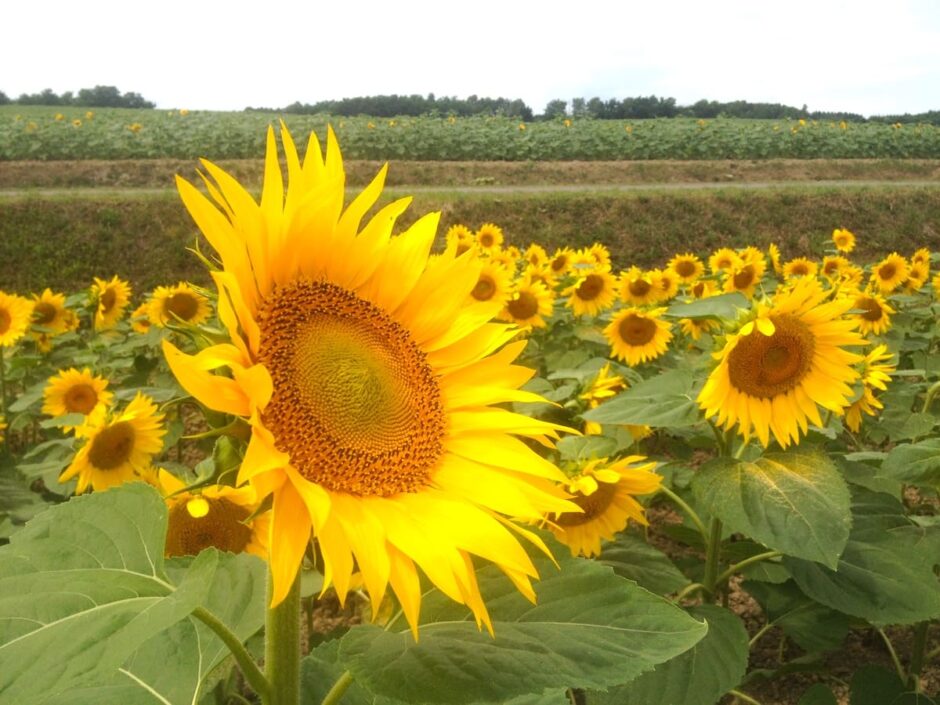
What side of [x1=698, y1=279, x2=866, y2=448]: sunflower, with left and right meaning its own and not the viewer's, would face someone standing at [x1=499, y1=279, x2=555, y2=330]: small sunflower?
back

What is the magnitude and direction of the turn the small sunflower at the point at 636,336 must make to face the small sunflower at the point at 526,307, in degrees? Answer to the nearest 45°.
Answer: approximately 90° to its right

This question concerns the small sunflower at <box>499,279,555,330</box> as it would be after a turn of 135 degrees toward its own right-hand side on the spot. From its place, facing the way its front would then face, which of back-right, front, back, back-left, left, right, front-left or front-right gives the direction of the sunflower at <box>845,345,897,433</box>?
back

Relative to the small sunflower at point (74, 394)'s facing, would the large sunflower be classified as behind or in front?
in front

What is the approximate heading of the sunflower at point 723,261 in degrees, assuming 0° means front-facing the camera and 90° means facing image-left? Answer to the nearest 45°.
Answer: approximately 0°

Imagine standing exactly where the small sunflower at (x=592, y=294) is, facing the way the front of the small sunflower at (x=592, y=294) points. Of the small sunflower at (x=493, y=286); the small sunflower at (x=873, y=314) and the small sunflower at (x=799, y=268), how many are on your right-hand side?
1

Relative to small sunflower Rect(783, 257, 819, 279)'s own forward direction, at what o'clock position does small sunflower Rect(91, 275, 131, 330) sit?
small sunflower Rect(91, 275, 131, 330) is roughly at 2 o'clock from small sunflower Rect(783, 257, 819, 279).

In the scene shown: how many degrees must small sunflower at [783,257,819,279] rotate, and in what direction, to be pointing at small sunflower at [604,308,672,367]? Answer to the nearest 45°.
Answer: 0° — it already faces it

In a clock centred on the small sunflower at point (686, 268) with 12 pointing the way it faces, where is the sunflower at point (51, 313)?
The sunflower is roughly at 2 o'clock from the small sunflower.

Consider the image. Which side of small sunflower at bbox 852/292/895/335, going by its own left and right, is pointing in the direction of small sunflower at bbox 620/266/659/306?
right
